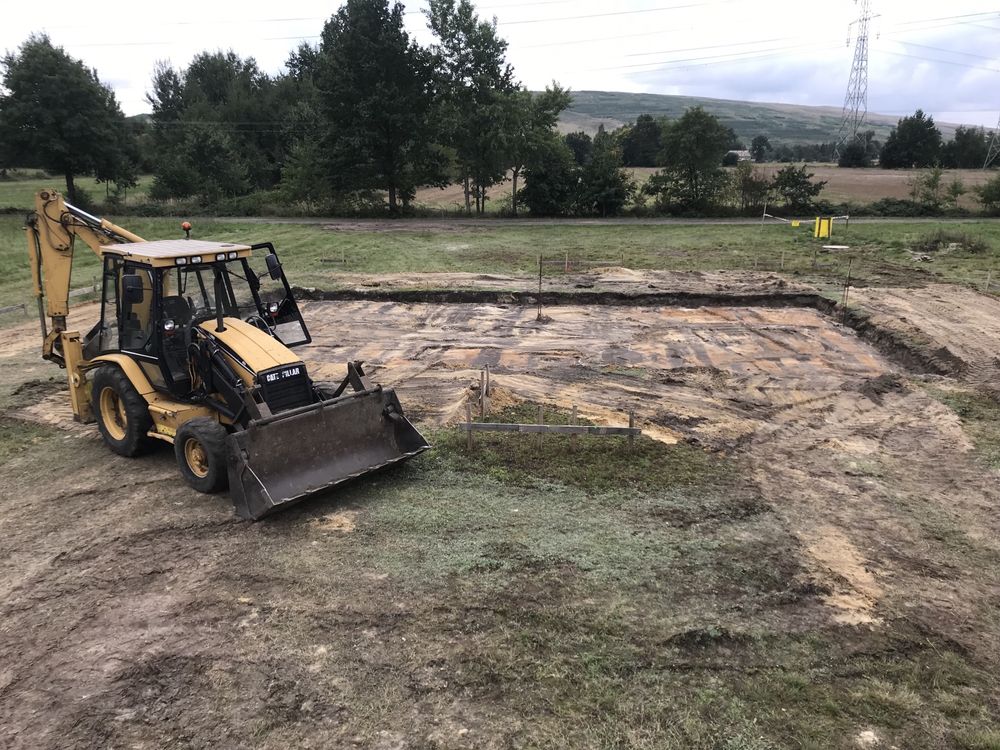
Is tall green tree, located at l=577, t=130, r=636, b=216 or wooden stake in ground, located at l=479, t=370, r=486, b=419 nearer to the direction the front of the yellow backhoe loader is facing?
the wooden stake in ground

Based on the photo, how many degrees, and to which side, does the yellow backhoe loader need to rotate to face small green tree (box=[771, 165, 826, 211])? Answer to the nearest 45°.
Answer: approximately 90° to its left

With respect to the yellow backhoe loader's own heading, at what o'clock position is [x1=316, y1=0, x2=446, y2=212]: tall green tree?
The tall green tree is roughly at 8 o'clock from the yellow backhoe loader.

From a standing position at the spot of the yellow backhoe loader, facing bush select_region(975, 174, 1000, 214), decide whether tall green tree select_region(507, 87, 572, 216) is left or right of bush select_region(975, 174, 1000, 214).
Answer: left

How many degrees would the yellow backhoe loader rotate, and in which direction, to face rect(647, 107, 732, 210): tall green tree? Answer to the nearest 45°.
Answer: approximately 90° to its left

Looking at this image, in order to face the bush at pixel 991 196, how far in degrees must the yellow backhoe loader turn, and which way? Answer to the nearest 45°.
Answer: approximately 90° to its left

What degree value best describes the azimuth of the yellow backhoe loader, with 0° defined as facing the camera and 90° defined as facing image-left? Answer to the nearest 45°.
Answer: approximately 315°

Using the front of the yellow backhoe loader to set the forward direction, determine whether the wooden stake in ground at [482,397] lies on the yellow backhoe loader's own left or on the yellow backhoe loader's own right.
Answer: on the yellow backhoe loader's own left

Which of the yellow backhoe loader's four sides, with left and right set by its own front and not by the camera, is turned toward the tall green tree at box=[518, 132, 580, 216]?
left
